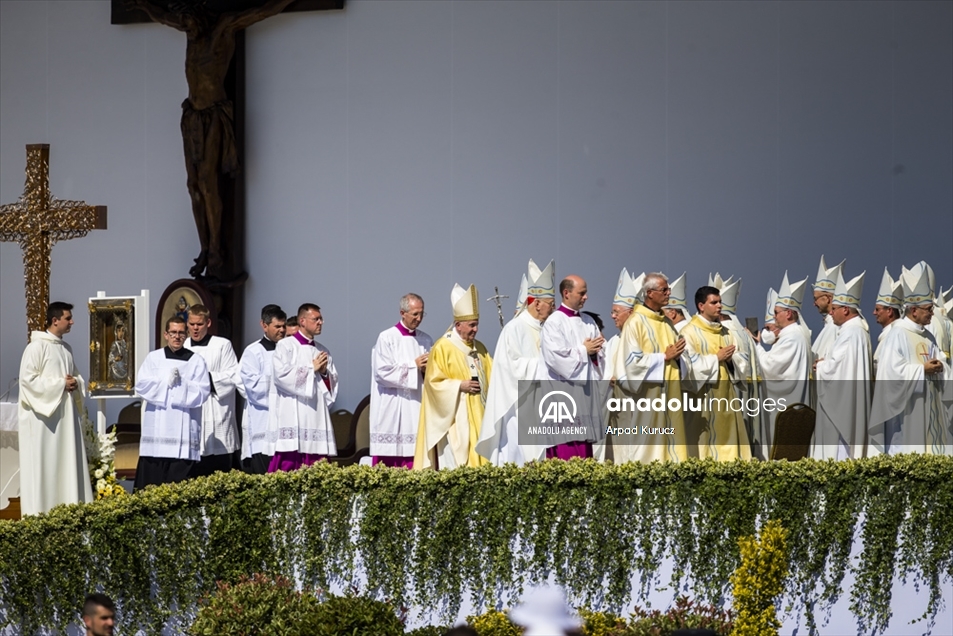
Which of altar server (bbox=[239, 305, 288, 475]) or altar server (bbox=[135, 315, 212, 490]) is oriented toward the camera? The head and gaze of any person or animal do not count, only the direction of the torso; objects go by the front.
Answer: altar server (bbox=[135, 315, 212, 490])

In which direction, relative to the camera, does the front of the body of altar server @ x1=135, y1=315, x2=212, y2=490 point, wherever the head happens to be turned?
toward the camera

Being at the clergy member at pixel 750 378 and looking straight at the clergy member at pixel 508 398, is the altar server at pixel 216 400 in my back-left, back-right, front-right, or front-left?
front-right

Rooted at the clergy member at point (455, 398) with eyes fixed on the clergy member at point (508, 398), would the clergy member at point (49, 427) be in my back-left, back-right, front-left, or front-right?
back-right

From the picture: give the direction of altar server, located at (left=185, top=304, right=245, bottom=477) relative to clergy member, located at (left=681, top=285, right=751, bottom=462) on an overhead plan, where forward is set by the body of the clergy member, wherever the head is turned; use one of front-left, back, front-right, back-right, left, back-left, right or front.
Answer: back-right

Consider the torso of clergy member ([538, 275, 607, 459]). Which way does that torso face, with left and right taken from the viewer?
facing the viewer and to the right of the viewer

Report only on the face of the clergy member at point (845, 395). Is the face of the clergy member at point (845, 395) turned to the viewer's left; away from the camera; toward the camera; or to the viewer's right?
to the viewer's left

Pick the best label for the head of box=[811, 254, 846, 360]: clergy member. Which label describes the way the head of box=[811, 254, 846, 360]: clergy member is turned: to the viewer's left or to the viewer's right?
to the viewer's left

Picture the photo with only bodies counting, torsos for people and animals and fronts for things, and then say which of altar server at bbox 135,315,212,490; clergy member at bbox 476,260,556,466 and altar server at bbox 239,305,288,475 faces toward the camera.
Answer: altar server at bbox 135,315,212,490

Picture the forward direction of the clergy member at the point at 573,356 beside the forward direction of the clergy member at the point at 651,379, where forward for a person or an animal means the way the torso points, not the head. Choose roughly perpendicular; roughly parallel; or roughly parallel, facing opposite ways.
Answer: roughly parallel
